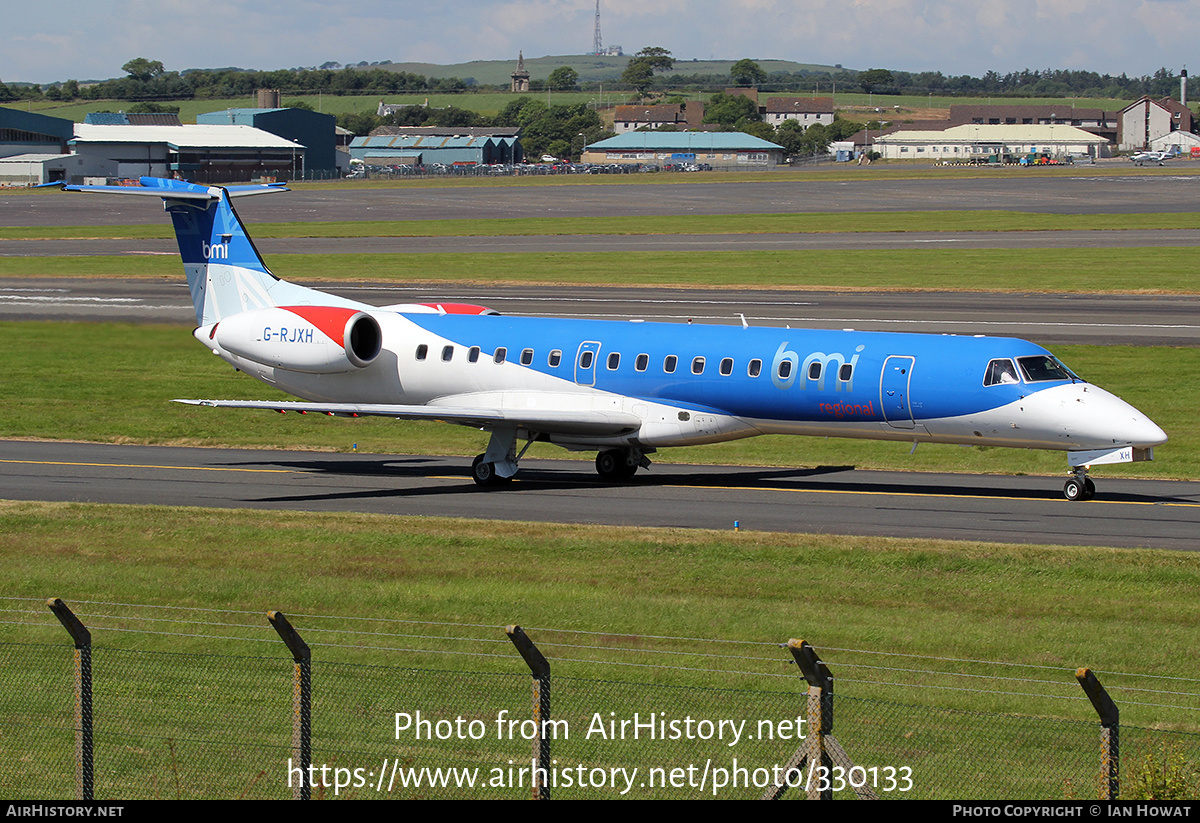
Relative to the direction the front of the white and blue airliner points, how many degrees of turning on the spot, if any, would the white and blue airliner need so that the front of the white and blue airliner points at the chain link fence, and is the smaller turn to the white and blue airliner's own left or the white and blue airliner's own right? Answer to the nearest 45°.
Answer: approximately 45° to the white and blue airliner's own right

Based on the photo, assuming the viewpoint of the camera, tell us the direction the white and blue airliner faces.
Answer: facing the viewer and to the right of the viewer
